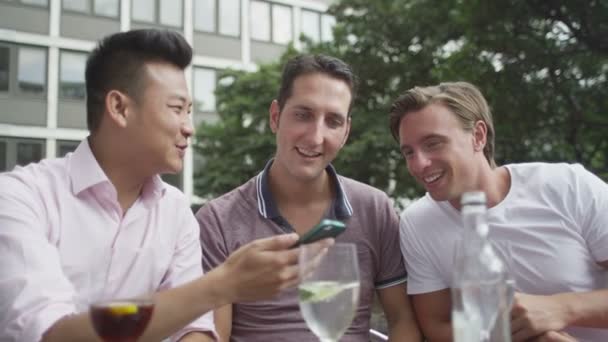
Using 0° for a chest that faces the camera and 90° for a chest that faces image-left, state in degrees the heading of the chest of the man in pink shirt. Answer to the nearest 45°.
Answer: approximately 315°

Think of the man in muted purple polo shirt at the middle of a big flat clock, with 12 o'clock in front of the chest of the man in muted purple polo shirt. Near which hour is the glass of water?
The glass of water is roughly at 12 o'clock from the man in muted purple polo shirt.

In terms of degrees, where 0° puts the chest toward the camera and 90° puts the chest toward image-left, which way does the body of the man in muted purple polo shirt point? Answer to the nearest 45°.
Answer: approximately 0°

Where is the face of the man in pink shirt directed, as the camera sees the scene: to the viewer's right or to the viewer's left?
to the viewer's right

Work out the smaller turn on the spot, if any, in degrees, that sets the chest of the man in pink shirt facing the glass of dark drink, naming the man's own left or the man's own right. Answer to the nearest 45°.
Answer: approximately 45° to the man's own right

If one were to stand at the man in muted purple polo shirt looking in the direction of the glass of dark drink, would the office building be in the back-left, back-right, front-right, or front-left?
back-right

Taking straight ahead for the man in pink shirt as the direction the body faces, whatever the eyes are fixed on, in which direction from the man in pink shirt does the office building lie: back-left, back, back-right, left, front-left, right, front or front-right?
back-left
